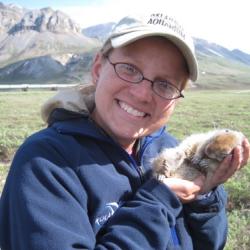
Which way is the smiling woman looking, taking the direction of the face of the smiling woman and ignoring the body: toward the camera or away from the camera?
toward the camera
